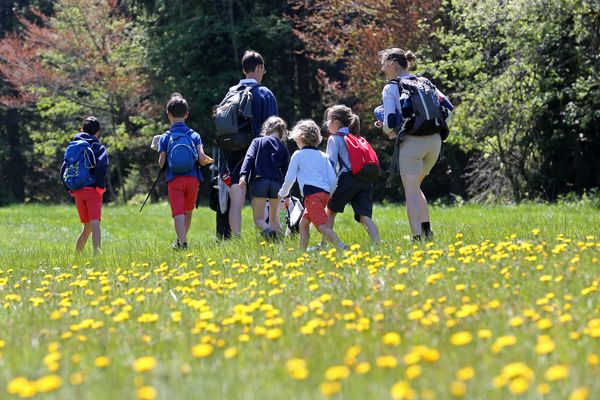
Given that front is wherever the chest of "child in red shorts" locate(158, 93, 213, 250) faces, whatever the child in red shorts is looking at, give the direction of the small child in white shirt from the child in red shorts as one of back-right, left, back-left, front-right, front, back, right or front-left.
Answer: back-right

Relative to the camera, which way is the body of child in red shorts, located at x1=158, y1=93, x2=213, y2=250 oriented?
away from the camera

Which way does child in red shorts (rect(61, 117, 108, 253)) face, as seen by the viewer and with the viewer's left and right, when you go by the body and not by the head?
facing away from the viewer and to the right of the viewer

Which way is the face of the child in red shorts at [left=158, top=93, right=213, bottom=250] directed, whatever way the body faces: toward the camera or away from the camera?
away from the camera

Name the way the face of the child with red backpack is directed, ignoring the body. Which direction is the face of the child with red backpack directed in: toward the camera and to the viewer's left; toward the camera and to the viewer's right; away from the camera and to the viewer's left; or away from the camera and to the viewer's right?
away from the camera and to the viewer's left

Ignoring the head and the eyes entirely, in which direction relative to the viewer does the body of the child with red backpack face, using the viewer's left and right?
facing away from the viewer and to the left of the viewer

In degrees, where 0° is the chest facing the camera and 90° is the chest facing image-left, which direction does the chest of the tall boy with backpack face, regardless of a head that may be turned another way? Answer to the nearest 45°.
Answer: approximately 225°

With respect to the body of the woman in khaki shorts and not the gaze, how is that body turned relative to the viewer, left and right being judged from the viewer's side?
facing away from the viewer and to the left of the viewer

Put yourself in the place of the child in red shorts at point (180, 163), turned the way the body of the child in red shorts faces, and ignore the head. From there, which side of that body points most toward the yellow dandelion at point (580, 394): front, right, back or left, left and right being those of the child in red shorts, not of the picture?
back

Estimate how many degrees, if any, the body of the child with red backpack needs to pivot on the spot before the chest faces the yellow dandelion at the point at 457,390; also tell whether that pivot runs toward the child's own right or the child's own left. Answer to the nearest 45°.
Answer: approximately 135° to the child's own left

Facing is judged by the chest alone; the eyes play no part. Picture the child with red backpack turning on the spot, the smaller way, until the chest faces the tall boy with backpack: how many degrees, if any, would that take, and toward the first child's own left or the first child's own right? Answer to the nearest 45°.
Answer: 0° — they already face them
